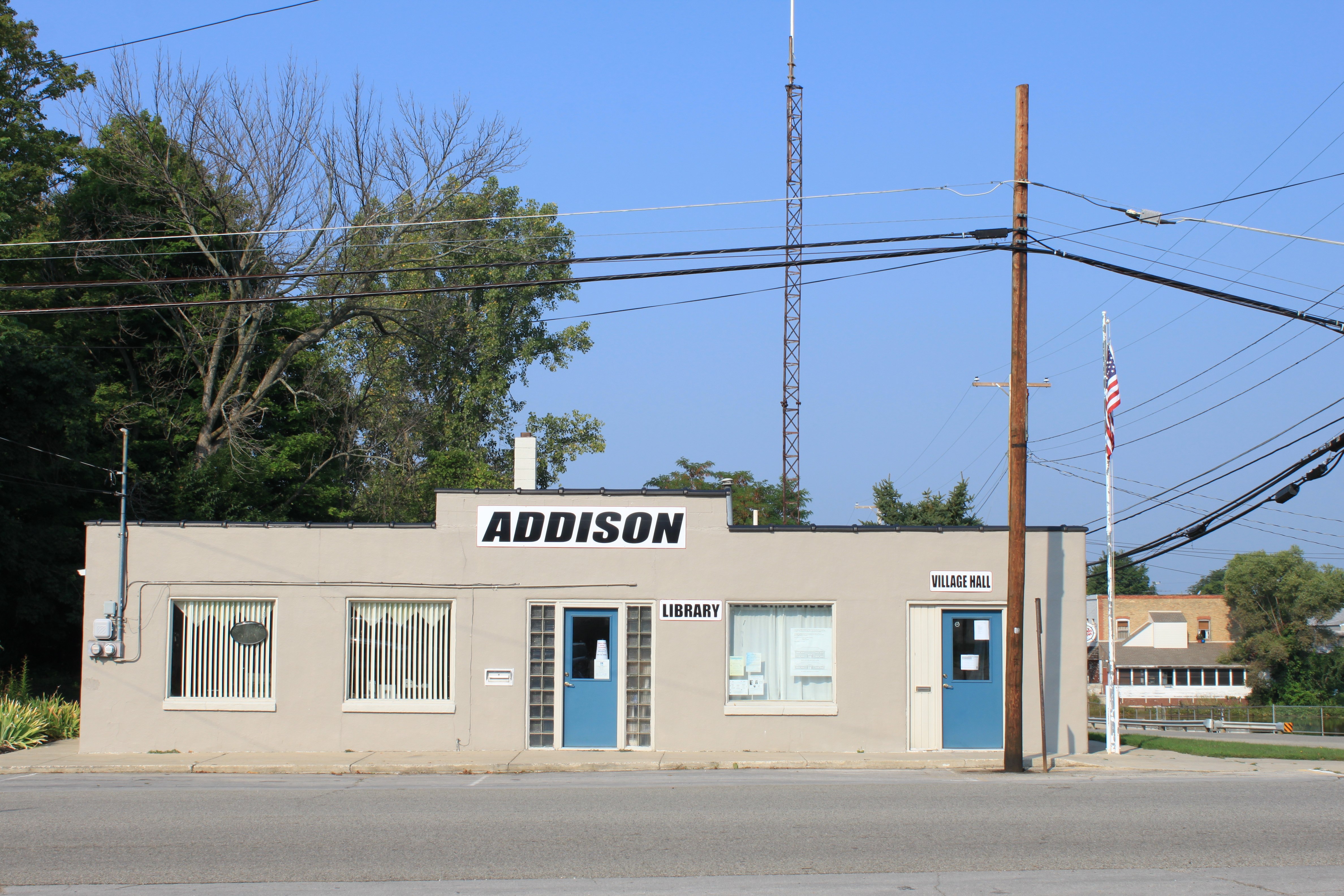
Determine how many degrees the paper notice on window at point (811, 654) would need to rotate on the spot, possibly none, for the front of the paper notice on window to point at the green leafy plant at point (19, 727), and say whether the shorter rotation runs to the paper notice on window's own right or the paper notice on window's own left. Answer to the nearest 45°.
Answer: approximately 90° to the paper notice on window's own right

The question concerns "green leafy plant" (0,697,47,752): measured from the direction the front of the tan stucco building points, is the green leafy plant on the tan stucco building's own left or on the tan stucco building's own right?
on the tan stucco building's own right

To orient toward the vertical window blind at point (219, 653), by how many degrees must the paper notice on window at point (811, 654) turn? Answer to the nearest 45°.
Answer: approximately 90° to its right

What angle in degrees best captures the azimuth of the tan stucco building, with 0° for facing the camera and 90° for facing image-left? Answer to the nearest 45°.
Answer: approximately 0°
